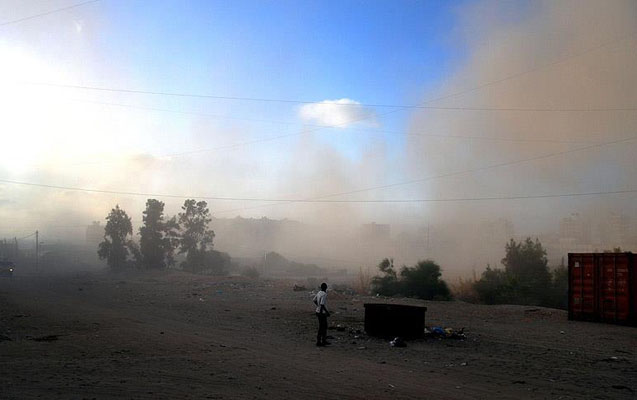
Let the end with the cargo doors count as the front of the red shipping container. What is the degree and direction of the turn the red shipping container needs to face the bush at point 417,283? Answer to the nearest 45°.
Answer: approximately 135° to its right

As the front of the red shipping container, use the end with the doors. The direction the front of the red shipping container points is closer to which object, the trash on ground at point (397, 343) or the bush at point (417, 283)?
the trash on ground

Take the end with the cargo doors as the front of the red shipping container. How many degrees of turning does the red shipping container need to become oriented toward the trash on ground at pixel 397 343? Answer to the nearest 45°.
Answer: approximately 45° to its right

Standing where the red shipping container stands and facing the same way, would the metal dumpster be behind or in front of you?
in front

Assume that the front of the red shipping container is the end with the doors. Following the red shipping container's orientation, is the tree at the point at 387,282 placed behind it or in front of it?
behind

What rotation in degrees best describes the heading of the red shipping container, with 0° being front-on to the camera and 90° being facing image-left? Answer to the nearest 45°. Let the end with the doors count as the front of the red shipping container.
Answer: approximately 0°

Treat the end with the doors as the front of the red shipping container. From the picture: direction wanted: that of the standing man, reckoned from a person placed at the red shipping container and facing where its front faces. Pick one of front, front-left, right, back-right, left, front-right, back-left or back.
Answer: front-right

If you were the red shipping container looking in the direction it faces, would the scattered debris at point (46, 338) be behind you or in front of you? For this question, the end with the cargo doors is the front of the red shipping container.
in front

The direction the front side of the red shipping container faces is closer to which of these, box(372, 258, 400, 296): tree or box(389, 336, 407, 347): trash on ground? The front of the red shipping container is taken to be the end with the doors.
the trash on ground
